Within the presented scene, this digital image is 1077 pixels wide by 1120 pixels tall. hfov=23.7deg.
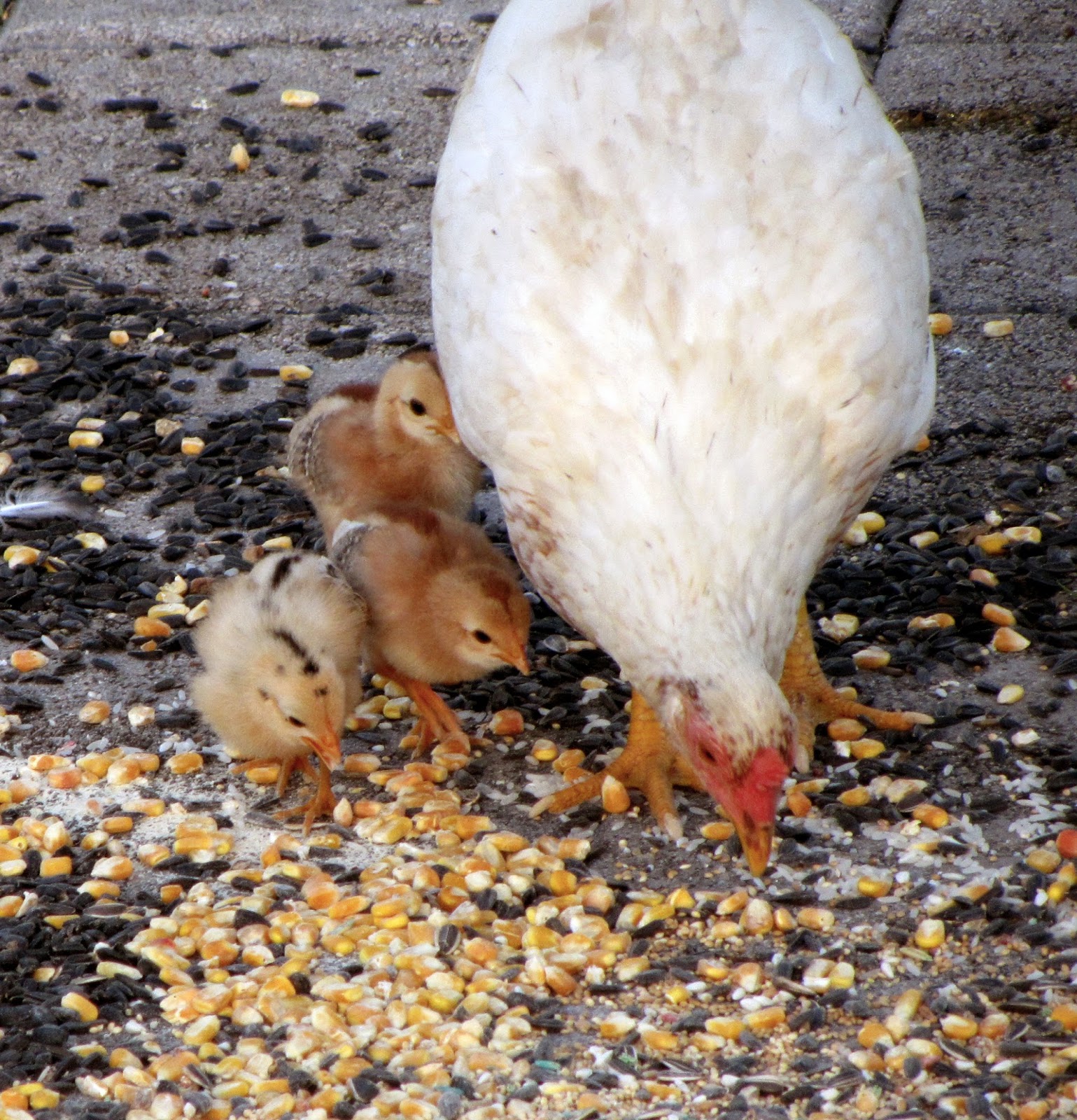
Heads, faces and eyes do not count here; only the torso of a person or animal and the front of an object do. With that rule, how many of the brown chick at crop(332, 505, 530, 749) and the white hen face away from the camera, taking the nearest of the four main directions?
0

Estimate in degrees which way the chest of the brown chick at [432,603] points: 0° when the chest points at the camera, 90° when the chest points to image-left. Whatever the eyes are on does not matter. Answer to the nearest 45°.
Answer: approximately 315°

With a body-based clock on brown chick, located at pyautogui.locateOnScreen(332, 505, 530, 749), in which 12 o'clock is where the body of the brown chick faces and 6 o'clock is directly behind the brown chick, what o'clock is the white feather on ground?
The white feather on ground is roughly at 6 o'clock from the brown chick.

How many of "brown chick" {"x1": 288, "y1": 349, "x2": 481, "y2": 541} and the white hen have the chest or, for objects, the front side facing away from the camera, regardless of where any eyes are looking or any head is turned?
0

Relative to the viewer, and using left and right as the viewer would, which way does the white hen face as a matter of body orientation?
facing the viewer

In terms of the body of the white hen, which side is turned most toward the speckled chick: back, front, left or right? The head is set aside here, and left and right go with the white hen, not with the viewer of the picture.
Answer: right

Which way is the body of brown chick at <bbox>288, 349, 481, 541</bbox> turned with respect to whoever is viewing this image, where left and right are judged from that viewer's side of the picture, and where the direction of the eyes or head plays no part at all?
facing the viewer and to the right of the viewer

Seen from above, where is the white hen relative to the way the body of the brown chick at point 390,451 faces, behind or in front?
in front

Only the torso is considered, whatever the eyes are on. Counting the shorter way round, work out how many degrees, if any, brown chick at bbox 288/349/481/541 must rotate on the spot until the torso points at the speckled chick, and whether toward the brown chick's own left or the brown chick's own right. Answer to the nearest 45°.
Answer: approximately 45° to the brown chick's own right

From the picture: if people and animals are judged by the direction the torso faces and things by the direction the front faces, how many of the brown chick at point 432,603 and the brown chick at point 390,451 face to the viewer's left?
0
